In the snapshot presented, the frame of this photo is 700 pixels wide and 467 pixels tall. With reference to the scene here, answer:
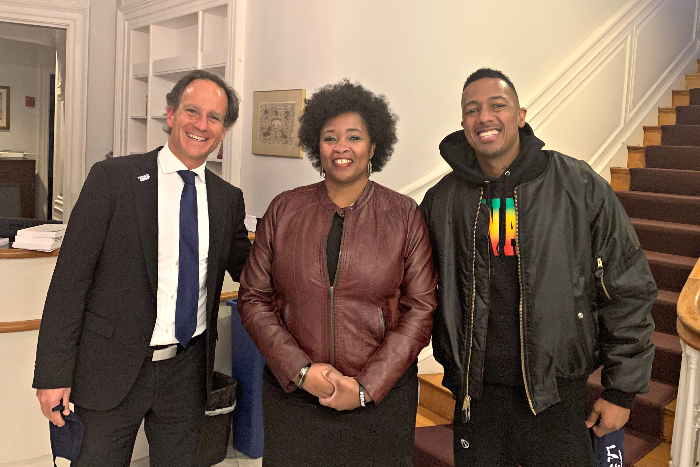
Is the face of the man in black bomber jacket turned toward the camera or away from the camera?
toward the camera

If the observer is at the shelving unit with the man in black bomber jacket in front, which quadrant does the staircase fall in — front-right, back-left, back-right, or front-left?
front-left

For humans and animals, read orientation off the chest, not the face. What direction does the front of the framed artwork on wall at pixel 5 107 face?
toward the camera

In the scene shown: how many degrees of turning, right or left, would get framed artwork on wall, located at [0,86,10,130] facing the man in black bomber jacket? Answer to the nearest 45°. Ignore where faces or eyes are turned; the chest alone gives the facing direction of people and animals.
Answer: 0° — it already faces them

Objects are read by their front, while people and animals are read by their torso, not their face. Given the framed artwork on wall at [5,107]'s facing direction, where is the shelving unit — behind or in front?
in front

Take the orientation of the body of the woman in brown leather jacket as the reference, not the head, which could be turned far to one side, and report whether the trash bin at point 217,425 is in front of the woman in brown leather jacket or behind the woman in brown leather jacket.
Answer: behind

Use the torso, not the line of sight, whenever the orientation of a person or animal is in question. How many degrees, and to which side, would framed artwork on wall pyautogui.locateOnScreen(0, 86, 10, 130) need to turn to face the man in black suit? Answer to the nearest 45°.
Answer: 0° — it already faces them

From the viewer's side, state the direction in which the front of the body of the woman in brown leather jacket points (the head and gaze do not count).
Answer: toward the camera

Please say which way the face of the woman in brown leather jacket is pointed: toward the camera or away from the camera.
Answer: toward the camera

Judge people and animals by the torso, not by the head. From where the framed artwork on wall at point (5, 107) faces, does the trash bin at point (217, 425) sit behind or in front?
in front
